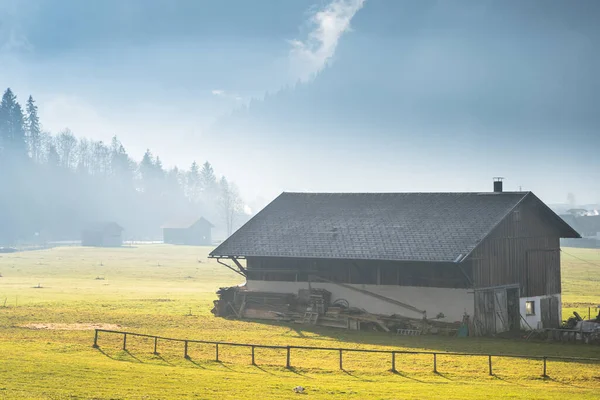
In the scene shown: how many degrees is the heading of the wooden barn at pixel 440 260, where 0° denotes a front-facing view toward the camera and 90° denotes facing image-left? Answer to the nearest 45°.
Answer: approximately 315°
